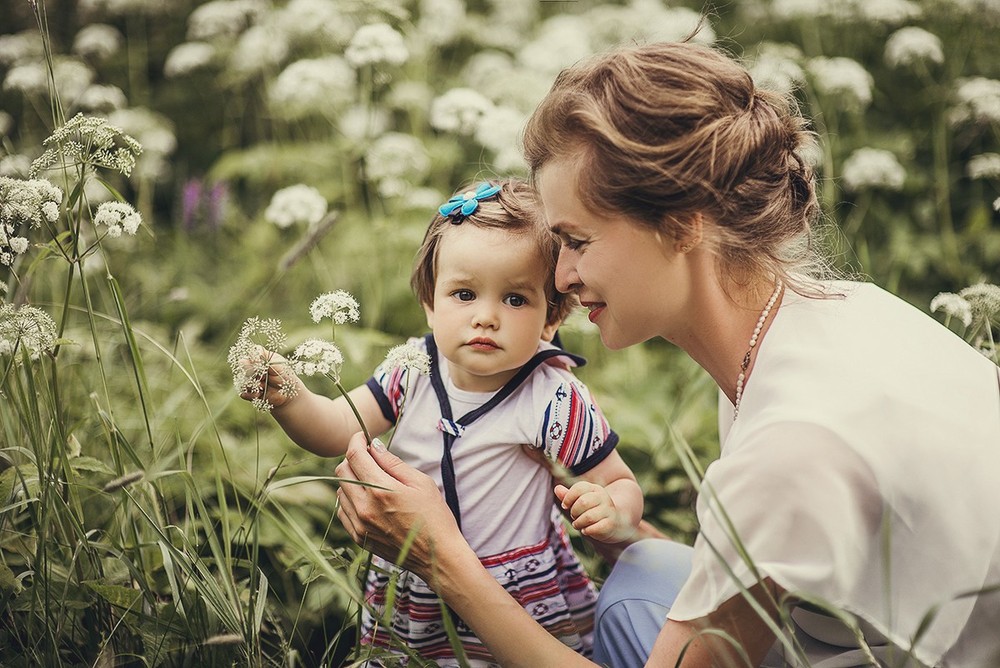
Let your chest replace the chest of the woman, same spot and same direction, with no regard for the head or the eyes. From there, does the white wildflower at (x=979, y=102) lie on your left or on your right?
on your right

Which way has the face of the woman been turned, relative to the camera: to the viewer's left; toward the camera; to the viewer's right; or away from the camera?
to the viewer's left

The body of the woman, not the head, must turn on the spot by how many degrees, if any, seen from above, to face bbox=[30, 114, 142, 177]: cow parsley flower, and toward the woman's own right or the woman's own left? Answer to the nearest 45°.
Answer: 0° — they already face it

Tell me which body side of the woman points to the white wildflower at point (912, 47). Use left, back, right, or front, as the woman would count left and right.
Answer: right

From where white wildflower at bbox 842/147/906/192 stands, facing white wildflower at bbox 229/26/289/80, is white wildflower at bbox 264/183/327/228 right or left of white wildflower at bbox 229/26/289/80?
left

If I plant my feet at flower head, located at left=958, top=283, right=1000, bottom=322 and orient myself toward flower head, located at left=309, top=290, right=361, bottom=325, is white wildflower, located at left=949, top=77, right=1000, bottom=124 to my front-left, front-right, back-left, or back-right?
back-right

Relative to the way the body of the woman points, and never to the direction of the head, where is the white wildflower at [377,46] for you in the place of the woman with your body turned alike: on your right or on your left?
on your right

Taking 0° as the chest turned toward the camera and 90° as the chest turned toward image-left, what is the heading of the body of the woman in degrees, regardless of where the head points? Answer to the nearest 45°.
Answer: approximately 90°
